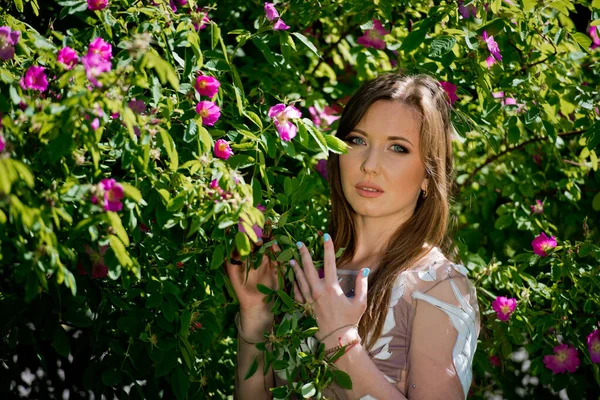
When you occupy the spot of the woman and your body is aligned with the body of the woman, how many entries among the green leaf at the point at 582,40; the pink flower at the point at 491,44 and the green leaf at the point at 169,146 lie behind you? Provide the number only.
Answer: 2

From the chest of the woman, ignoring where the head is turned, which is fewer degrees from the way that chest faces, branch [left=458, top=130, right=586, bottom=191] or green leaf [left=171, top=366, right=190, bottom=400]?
the green leaf

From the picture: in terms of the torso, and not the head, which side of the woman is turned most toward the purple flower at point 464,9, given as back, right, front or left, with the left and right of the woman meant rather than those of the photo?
back

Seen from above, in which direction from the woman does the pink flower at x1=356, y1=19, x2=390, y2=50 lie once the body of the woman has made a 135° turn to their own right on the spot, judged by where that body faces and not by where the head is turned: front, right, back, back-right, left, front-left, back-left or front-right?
front

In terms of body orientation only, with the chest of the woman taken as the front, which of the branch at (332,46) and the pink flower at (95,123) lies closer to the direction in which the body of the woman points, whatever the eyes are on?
the pink flower

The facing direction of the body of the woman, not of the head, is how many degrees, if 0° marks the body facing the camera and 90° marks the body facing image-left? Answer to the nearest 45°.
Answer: approximately 45°

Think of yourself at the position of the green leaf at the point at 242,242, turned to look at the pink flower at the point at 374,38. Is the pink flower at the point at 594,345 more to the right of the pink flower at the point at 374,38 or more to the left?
right

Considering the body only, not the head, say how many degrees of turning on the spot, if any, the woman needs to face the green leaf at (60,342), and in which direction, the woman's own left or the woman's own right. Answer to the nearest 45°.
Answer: approximately 45° to the woman's own right

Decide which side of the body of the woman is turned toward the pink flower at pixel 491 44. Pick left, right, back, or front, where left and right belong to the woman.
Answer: back

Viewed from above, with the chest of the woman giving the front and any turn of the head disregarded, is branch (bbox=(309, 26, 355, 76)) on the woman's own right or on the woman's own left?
on the woman's own right
